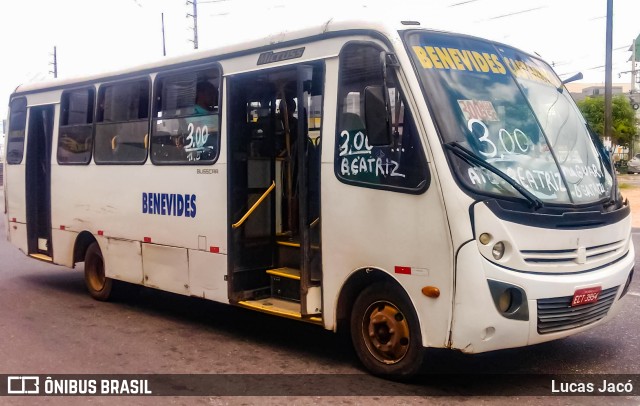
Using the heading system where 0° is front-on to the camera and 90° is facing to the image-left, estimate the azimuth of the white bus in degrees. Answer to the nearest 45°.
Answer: approximately 315°
